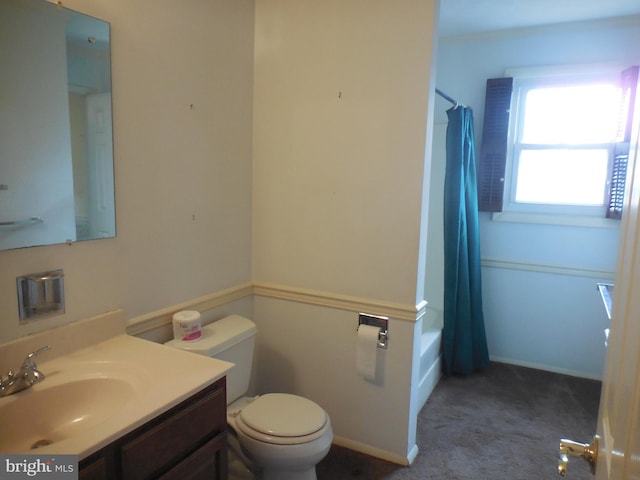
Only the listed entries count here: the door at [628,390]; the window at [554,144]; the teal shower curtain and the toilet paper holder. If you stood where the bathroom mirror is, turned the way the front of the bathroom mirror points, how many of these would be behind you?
0

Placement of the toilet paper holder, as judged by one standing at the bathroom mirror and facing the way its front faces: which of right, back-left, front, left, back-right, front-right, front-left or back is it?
front-left

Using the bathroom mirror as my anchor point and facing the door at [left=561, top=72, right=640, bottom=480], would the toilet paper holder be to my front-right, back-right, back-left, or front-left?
front-left

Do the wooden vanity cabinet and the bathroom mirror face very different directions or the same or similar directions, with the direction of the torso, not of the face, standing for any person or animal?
same or similar directions

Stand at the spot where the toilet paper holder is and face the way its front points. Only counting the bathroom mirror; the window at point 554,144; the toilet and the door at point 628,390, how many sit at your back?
1

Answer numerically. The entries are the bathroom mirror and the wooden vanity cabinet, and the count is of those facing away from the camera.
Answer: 0

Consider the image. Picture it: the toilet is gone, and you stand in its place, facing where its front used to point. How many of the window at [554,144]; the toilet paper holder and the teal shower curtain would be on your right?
0

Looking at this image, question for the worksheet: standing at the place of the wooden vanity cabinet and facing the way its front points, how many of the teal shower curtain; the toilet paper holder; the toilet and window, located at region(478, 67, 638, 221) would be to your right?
0

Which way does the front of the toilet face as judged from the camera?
facing the viewer and to the right of the viewer

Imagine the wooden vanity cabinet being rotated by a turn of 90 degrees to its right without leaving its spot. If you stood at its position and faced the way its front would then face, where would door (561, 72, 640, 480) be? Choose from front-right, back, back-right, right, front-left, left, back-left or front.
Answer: left

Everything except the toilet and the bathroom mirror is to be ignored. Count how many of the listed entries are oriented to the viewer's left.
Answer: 0

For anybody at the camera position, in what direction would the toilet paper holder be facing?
facing the viewer and to the left of the viewer

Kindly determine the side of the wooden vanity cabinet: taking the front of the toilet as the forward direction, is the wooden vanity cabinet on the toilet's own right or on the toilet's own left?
on the toilet's own right

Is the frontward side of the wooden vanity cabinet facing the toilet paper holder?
no

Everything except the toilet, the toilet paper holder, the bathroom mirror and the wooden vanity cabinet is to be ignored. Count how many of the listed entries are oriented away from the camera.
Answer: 0

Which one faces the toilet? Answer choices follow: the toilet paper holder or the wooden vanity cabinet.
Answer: the toilet paper holder

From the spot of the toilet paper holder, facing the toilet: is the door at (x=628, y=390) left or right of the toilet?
left
